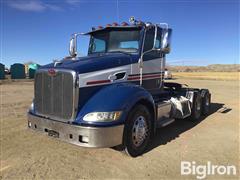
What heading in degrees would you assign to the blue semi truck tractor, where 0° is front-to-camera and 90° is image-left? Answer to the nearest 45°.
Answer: approximately 45°

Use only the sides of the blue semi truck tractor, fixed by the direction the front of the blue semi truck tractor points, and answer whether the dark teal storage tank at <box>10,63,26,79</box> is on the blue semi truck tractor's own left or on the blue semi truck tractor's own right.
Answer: on the blue semi truck tractor's own right
